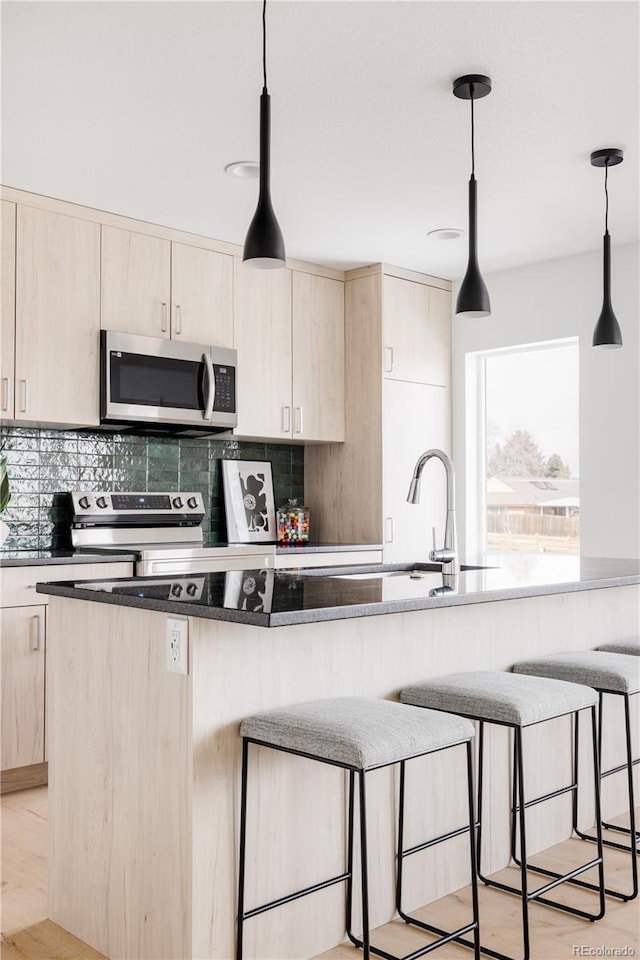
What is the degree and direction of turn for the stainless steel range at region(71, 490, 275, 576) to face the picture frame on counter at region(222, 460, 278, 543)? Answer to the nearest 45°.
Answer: approximately 90° to its left

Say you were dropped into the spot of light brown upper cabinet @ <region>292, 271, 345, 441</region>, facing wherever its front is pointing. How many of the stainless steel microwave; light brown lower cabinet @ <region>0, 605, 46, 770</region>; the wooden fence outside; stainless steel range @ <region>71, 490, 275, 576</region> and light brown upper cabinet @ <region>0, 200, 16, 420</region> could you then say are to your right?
4

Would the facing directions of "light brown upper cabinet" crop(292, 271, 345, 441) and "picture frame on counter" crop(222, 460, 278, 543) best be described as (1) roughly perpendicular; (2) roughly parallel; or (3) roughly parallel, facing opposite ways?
roughly parallel

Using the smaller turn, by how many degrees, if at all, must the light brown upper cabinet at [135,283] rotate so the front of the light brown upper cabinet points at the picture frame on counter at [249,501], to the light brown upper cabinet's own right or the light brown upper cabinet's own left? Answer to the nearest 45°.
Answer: approximately 90° to the light brown upper cabinet's own left

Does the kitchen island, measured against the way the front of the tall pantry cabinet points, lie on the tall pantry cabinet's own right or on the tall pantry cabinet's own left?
on the tall pantry cabinet's own right

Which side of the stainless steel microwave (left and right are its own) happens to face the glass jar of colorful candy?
left

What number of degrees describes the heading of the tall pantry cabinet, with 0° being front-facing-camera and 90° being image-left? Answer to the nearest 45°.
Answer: approximately 315°

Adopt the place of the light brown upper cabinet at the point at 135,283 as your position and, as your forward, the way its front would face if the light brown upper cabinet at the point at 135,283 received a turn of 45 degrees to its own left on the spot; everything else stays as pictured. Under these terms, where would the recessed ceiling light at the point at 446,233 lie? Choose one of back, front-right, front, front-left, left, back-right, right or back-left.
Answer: front

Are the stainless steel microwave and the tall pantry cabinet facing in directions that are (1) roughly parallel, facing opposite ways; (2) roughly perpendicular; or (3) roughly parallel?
roughly parallel

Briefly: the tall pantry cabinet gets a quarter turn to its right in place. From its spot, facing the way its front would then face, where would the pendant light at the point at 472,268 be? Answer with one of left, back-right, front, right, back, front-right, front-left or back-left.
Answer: front-left

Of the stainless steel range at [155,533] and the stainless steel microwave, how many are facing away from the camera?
0

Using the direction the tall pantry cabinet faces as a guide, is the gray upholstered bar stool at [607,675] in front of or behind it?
in front

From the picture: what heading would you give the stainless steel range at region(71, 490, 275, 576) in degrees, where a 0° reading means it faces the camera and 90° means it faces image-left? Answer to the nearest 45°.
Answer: approximately 315°

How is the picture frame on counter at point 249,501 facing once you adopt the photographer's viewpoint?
facing the viewer and to the right of the viewer
